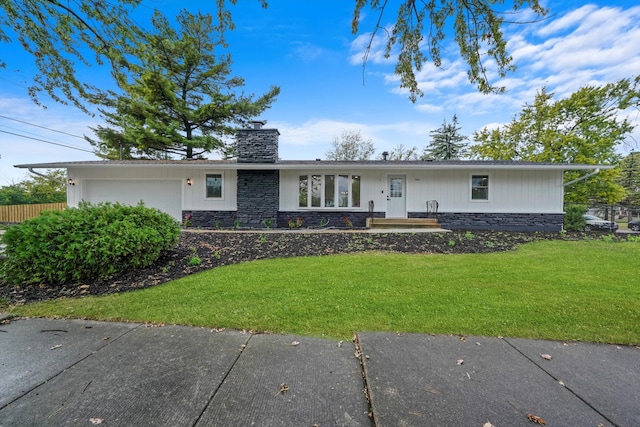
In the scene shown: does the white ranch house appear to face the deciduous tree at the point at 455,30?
yes

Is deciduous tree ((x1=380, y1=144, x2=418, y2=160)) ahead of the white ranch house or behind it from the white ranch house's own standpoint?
behind

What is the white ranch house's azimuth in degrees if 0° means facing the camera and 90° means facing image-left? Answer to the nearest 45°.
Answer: approximately 0°

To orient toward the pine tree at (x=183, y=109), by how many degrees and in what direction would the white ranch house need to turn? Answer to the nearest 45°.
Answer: approximately 135° to its right

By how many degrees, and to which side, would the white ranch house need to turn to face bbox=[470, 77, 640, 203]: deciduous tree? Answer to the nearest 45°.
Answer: approximately 90° to its left

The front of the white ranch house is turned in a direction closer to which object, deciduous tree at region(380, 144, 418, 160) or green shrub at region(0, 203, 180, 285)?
the green shrub

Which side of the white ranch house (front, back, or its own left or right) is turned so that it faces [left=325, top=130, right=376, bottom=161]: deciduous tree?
back

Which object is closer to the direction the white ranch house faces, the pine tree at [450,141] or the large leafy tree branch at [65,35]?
the large leafy tree branch

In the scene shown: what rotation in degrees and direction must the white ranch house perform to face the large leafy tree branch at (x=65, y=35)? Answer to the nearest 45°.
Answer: approximately 45° to its right

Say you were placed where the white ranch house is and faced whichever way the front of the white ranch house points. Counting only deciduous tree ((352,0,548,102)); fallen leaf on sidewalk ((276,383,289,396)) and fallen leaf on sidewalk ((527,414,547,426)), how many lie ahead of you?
3

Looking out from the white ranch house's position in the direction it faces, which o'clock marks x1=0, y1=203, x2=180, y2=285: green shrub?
The green shrub is roughly at 1 o'clock from the white ranch house.

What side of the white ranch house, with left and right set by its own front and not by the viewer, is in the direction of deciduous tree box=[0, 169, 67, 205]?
right

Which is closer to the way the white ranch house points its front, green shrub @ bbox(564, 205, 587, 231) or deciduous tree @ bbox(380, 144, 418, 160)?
the green shrub

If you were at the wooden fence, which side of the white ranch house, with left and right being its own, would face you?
right
